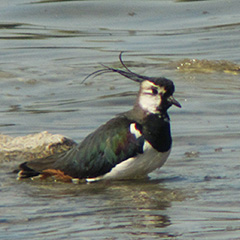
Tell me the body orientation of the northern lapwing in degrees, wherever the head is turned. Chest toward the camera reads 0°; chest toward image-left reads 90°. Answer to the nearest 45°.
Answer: approximately 270°
